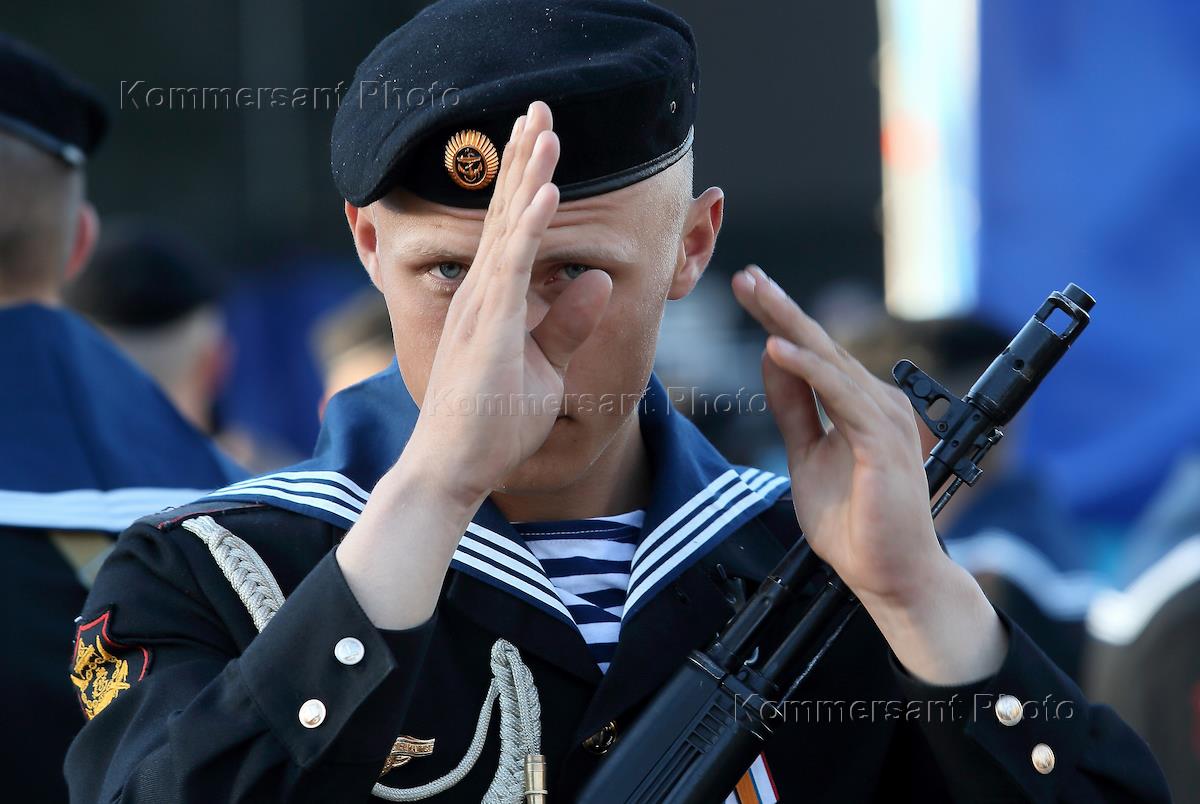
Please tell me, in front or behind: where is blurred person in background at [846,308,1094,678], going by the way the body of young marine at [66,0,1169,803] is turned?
behind

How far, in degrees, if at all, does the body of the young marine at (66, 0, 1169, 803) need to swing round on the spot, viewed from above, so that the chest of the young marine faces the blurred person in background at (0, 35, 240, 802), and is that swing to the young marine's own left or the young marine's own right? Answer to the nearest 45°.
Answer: approximately 135° to the young marine's own right

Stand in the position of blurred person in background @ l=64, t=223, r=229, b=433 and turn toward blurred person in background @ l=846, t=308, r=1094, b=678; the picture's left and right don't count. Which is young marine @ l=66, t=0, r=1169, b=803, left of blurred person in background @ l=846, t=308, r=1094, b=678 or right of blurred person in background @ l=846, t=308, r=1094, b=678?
right

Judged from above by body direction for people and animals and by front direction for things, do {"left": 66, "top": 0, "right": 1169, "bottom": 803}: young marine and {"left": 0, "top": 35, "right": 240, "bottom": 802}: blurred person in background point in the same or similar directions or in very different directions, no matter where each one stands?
very different directions

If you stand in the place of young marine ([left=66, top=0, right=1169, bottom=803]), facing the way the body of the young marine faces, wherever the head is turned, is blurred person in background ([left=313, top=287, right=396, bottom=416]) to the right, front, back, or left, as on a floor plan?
back

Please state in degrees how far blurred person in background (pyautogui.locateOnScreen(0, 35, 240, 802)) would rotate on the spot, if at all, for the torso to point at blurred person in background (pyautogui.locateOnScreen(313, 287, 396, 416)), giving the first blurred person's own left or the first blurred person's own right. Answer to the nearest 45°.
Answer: approximately 45° to the first blurred person's own right

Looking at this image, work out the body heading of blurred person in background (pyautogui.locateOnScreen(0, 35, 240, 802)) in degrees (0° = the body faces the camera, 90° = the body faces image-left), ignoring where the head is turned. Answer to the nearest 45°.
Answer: approximately 180°

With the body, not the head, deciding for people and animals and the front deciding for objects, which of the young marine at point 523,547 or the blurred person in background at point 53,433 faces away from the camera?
the blurred person in background

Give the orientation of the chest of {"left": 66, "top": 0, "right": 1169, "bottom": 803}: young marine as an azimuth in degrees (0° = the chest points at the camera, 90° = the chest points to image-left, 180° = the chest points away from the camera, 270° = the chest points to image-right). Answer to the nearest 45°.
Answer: approximately 0°

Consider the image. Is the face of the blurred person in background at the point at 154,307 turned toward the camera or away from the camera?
away from the camera

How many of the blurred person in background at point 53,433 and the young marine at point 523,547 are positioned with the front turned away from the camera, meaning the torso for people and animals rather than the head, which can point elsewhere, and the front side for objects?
1

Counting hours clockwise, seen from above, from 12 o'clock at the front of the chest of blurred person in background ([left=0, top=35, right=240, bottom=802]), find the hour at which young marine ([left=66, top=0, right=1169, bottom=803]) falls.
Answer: The young marine is roughly at 5 o'clock from the blurred person in background.
